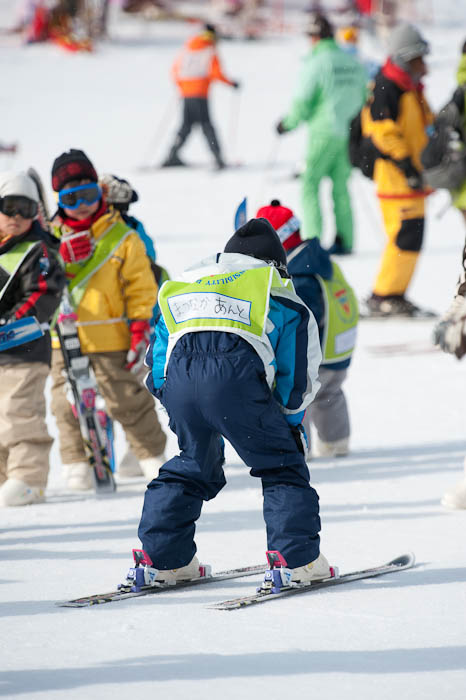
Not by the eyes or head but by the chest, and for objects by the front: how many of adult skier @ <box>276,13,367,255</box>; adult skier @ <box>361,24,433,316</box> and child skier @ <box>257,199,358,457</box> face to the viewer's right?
1

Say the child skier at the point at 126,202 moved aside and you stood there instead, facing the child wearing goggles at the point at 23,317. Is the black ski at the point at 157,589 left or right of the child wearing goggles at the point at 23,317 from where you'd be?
left

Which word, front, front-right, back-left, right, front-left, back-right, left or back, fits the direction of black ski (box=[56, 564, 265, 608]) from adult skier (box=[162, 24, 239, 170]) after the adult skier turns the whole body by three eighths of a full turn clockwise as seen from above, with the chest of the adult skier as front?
front

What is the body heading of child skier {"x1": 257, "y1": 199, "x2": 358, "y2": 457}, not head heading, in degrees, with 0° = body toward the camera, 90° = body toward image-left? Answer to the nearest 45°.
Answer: approximately 135°

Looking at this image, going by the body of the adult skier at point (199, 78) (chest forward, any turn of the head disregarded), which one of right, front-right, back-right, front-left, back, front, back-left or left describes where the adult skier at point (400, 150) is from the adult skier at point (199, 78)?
back-right

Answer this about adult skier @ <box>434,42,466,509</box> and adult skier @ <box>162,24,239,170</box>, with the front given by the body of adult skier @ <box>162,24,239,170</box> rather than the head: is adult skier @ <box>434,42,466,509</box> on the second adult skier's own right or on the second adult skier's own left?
on the second adult skier's own right

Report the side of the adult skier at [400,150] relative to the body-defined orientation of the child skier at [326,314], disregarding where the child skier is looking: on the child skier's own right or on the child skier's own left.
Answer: on the child skier's own right

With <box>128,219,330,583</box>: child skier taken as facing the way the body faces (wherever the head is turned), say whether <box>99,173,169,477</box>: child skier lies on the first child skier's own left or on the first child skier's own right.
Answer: on the first child skier's own left

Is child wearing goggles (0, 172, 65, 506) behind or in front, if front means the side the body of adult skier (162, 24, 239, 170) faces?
behind

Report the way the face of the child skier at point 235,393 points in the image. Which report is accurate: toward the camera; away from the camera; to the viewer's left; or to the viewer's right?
away from the camera

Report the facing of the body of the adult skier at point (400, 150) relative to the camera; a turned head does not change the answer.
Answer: to the viewer's right

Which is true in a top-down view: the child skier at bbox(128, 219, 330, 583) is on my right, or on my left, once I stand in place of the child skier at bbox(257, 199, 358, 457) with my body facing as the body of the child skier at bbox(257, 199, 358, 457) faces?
on my left

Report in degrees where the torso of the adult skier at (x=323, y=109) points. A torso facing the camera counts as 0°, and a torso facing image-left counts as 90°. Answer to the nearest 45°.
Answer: approximately 135°
